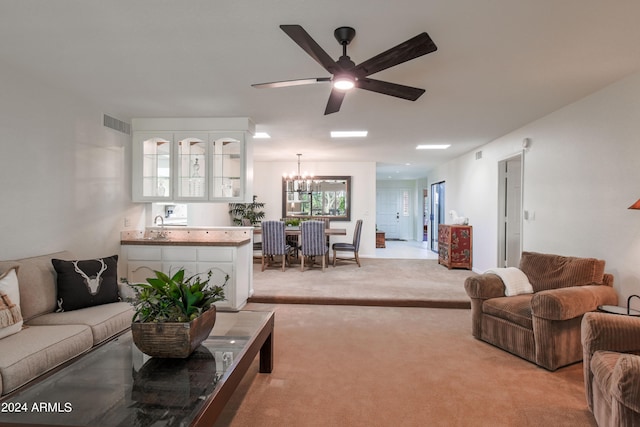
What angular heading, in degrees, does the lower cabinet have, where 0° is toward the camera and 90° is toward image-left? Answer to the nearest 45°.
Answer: approximately 0°

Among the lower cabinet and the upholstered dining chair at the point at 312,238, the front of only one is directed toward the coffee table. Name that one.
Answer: the lower cabinet

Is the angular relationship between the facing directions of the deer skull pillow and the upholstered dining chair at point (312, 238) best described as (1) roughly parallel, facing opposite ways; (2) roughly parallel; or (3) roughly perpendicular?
roughly perpendicular

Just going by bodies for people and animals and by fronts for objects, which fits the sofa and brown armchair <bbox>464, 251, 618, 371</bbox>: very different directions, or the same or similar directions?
very different directions

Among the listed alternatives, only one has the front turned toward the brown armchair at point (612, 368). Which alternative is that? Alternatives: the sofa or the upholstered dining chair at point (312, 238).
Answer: the sofa

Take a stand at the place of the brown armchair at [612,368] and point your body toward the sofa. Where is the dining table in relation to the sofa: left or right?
right

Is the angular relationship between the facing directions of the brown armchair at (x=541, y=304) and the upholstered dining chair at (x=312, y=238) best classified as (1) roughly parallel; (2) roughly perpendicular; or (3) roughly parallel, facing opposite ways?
roughly perpendicular

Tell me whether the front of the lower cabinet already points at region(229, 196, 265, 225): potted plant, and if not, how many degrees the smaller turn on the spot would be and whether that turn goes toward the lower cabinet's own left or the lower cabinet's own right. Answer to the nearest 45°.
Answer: approximately 180°

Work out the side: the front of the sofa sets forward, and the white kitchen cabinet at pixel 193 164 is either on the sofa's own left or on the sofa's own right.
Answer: on the sofa's own left

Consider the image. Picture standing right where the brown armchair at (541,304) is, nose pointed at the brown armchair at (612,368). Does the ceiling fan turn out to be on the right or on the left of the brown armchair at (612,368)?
right

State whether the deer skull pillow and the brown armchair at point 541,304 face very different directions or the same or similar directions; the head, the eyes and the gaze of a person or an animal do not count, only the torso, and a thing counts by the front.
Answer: very different directions

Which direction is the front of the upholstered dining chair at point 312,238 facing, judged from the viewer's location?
facing away from the viewer

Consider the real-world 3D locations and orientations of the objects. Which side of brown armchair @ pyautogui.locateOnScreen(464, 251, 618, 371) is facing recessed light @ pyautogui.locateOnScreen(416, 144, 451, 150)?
right

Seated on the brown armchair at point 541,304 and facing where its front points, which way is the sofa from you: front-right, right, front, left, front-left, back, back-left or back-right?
front

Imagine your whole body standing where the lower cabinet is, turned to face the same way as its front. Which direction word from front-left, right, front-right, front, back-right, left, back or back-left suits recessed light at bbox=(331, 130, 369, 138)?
left

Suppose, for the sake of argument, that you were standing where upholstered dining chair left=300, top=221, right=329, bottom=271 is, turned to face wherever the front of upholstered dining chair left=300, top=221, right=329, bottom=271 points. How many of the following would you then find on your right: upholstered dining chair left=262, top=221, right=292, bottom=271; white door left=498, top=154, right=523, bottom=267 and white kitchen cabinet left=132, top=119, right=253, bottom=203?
1

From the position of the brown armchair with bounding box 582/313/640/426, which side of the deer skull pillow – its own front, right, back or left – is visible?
front

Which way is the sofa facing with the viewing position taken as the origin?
facing the viewer and to the right of the viewer

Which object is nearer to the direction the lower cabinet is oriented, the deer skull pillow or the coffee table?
the coffee table

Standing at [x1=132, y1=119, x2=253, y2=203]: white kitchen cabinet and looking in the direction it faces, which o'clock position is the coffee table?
The coffee table is roughly at 12 o'clock from the white kitchen cabinet.

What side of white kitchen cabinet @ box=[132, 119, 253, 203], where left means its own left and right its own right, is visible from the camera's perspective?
front
